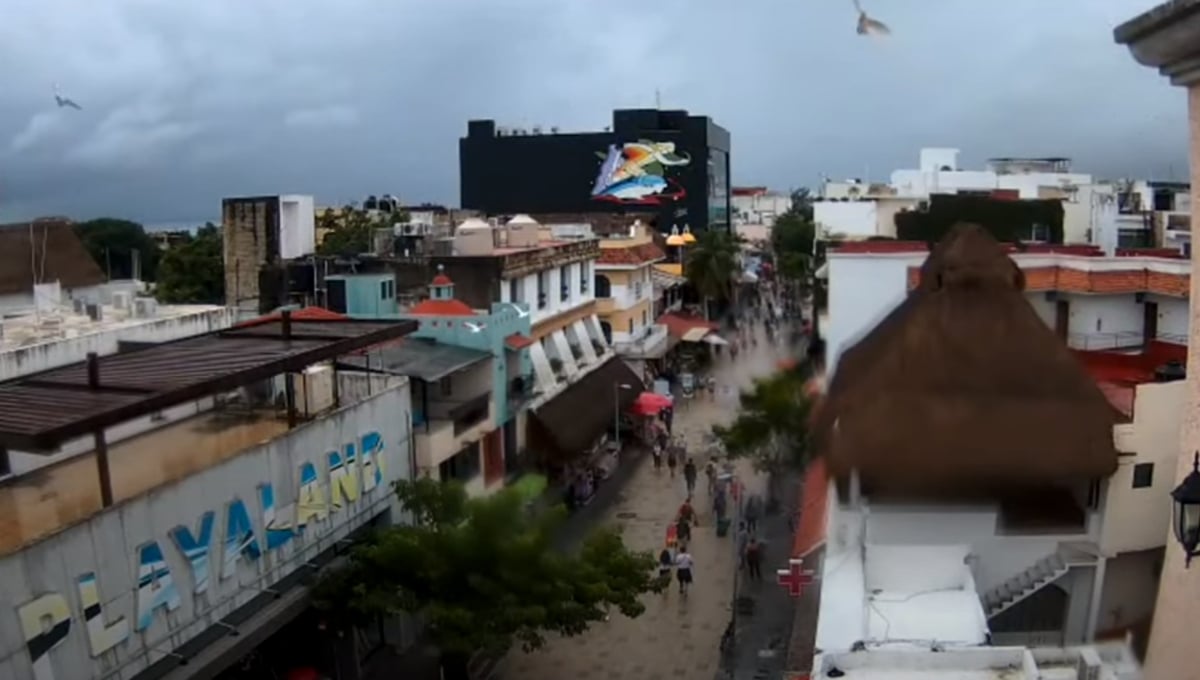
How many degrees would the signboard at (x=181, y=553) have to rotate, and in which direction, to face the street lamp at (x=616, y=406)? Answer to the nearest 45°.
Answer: approximately 90° to its left

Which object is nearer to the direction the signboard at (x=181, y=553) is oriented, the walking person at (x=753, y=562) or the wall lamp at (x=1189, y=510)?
the wall lamp

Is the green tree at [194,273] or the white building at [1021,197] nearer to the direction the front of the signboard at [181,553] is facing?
the white building

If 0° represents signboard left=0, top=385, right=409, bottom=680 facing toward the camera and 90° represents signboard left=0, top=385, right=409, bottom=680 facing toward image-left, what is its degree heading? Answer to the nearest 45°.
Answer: approximately 315°

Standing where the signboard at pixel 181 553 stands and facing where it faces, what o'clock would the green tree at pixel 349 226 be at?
The green tree is roughly at 8 o'clock from the signboard.

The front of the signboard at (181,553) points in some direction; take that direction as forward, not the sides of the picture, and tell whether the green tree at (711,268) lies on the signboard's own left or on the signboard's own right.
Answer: on the signboard's own left

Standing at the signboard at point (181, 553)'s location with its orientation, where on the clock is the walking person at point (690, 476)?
The walking person is roughly at 9 o'clock from the signboard.

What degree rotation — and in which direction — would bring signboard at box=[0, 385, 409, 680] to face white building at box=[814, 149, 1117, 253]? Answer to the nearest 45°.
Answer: approximately 90° to its left

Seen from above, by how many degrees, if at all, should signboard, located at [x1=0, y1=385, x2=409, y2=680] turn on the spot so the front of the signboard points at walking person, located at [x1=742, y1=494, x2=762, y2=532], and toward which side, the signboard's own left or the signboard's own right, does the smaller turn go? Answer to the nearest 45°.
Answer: approximately 90° to the signboard's own left

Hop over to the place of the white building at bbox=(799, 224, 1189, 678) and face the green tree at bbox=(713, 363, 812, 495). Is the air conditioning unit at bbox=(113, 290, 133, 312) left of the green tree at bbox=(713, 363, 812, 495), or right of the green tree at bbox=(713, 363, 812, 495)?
left

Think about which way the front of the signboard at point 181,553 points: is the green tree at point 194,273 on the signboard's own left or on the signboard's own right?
on the signboard's own left

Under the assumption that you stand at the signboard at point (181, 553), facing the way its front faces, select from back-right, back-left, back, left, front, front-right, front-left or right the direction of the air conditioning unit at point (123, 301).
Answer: back-left

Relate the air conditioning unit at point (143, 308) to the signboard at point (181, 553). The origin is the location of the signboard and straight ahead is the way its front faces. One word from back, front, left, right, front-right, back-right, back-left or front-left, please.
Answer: back-left
